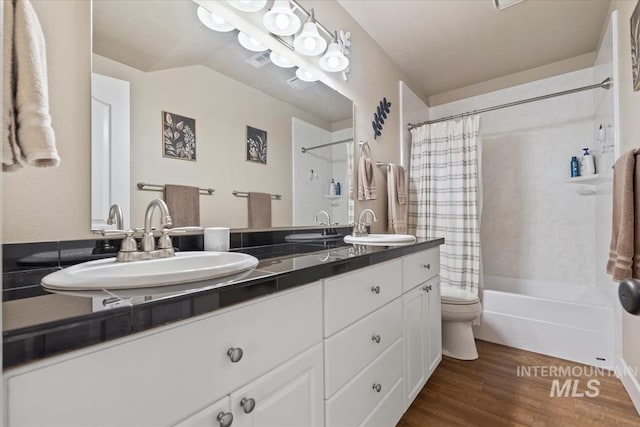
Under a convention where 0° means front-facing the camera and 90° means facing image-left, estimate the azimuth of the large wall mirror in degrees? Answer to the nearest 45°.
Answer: approximately 315°

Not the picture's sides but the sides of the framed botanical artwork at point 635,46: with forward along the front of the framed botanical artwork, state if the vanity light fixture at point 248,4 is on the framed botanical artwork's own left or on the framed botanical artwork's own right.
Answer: on the framed botanical artwork's own left

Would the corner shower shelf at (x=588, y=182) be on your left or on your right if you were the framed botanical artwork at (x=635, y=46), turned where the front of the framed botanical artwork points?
on your right

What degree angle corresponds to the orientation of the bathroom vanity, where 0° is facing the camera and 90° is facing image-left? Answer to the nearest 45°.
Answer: approximately 315°

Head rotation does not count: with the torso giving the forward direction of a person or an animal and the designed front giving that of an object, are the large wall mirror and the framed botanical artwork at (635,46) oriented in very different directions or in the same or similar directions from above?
very different directions

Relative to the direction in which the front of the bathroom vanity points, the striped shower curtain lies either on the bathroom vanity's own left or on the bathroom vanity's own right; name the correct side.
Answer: on the bathroom vanity's own left

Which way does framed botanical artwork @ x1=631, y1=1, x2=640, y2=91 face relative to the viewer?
to the viewer's left

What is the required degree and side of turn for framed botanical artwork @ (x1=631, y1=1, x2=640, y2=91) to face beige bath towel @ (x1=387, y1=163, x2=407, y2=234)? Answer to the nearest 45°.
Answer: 0° — it already faces it

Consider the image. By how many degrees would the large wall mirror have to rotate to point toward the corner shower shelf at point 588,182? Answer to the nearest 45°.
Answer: approximately 45° to its left
